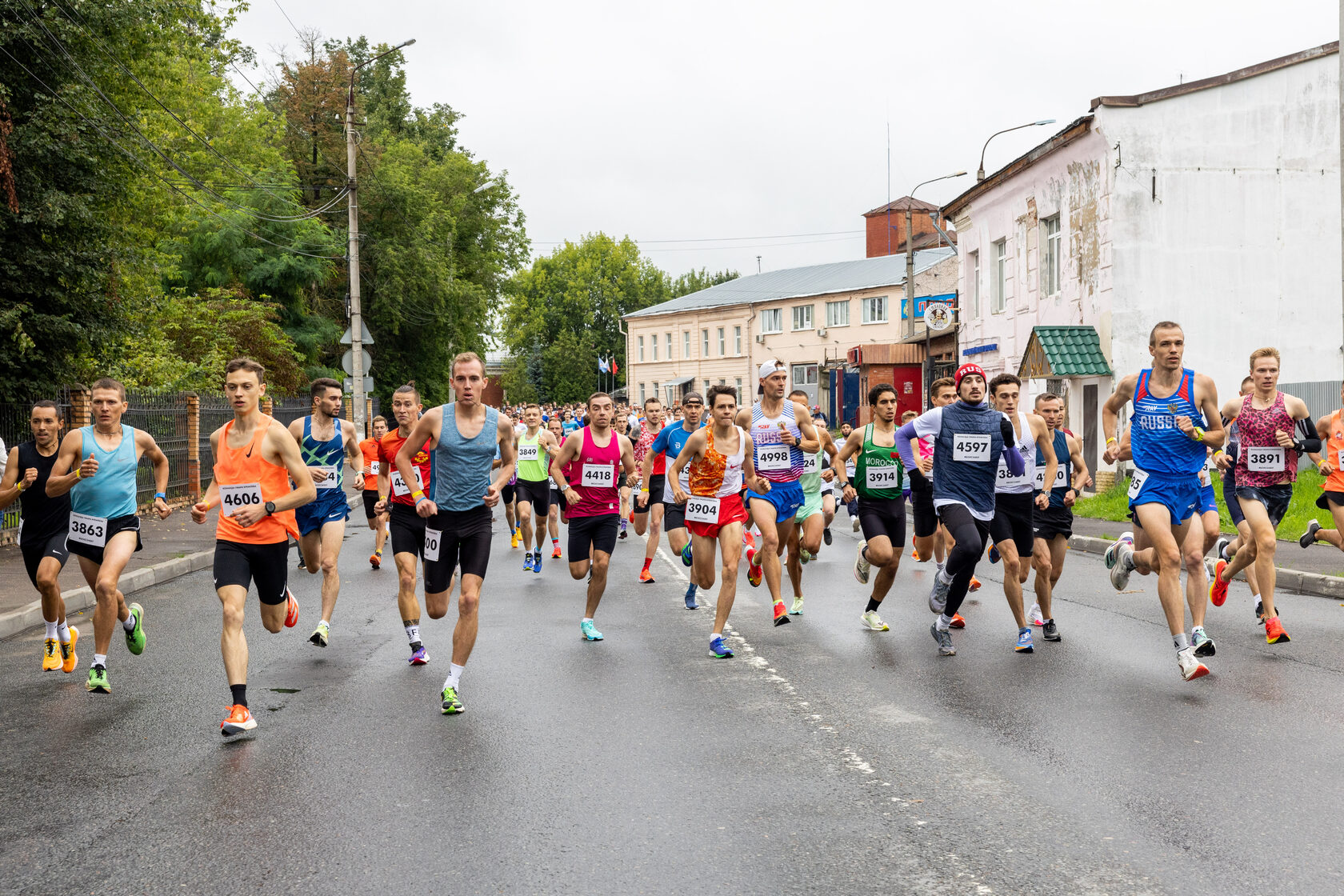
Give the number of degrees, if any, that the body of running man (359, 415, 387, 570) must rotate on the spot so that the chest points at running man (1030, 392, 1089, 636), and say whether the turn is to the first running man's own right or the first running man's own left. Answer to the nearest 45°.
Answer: approximately 45° to the first running man's own left

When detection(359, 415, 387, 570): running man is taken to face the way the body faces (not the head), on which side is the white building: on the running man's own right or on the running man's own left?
on the running man's own left

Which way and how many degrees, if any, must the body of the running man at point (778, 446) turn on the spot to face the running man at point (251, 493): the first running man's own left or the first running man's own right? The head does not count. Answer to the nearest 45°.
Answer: approximately 45° to the first running man's own right

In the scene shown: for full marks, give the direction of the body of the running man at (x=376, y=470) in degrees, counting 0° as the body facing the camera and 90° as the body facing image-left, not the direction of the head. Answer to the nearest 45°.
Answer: approximately 0°

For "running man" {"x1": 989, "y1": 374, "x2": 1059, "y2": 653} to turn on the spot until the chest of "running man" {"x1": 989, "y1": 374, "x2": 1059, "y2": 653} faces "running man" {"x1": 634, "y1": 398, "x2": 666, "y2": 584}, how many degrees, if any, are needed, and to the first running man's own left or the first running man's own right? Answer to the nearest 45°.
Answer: approximately 135° to the first running man's own right
